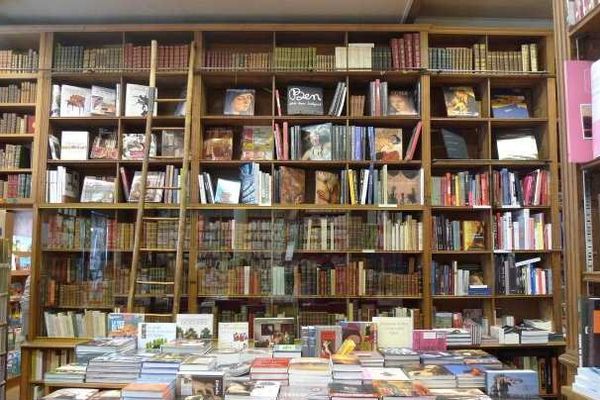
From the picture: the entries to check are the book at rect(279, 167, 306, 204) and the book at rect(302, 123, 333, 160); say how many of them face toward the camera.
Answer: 2

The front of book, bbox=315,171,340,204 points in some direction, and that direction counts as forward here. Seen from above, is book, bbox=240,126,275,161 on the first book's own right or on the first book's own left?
on the first book's own right

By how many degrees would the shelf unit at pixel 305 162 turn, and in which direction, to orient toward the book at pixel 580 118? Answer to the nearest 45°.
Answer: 0° — it already faces it

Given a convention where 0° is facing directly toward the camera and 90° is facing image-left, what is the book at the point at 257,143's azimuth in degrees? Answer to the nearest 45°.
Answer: approximately 0°
